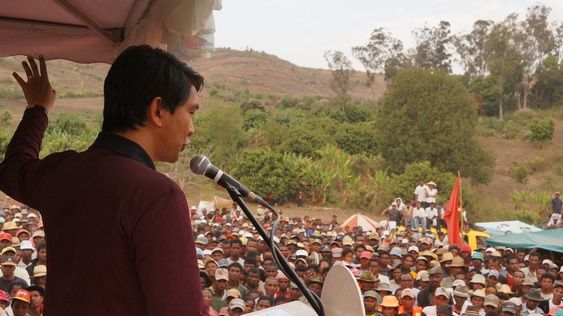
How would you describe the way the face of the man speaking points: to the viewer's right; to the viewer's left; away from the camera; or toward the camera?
to the viewer's right

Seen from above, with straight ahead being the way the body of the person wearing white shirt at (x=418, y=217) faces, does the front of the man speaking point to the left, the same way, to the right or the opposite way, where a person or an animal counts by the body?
the opposite way

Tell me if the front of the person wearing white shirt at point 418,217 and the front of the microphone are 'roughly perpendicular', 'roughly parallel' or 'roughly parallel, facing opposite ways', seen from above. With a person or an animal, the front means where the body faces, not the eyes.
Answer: roughly perpendicular

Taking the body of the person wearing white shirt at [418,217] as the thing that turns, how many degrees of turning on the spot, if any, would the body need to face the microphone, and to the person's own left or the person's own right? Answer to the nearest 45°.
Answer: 0° — they already face it

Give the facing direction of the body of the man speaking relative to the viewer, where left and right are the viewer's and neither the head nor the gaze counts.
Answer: facing away from the viewer and to the right of the viewer

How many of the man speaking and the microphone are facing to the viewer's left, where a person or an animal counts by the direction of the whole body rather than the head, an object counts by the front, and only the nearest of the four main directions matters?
1

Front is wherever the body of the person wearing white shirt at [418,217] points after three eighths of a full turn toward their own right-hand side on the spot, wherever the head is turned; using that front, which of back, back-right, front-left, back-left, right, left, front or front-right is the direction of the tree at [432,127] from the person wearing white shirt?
front-right

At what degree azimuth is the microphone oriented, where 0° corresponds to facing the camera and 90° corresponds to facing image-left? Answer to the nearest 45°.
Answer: approximately 90°

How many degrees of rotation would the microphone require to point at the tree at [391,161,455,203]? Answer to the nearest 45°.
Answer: approximately 90° to its right

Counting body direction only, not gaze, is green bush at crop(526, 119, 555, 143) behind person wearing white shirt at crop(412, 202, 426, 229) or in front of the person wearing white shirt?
behind

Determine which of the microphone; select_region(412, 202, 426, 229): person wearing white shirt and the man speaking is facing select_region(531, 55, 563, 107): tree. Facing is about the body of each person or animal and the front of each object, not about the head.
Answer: the man speaking

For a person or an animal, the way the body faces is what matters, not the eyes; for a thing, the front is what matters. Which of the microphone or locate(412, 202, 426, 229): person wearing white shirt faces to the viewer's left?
the microphone
